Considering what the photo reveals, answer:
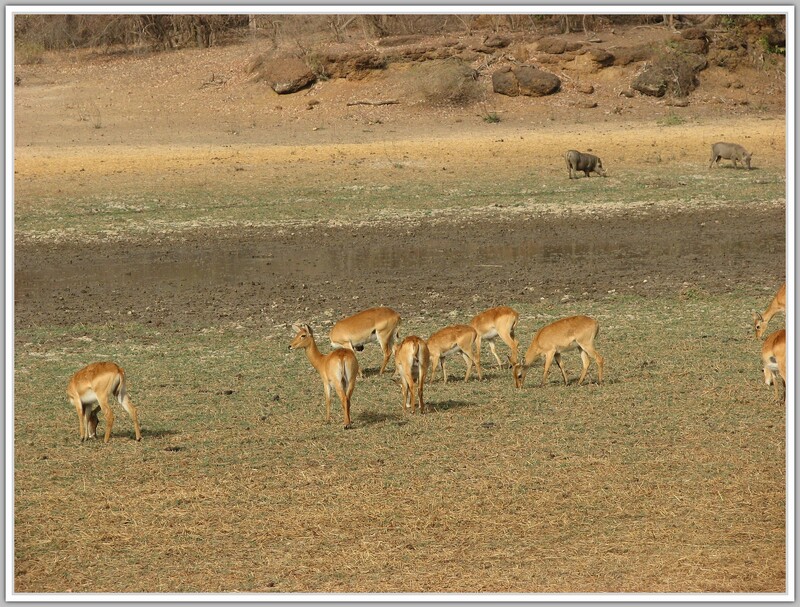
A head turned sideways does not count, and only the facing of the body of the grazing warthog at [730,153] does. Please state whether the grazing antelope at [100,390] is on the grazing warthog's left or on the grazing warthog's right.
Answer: on the grazing warthog's right

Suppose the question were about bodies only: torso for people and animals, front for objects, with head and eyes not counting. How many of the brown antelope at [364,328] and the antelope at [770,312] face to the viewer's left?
2

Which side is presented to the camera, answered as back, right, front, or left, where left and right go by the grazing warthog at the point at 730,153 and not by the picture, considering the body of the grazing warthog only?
right

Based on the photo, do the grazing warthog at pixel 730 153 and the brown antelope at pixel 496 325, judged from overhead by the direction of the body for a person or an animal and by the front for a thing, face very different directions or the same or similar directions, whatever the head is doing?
very different directions

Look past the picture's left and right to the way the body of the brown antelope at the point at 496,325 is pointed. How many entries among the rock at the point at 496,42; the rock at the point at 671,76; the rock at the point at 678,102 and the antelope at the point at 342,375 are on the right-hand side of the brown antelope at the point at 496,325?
3

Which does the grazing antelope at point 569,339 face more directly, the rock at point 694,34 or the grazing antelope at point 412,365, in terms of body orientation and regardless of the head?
the grazing antelope

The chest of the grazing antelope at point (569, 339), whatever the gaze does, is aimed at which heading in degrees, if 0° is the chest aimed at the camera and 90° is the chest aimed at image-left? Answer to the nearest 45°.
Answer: approximately 90°

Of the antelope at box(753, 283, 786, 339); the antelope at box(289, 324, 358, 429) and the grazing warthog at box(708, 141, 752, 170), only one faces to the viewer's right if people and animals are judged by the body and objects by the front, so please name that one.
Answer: the grazing warthog

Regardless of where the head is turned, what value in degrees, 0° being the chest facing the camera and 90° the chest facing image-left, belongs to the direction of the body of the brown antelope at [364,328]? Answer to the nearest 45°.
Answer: approximately 90°

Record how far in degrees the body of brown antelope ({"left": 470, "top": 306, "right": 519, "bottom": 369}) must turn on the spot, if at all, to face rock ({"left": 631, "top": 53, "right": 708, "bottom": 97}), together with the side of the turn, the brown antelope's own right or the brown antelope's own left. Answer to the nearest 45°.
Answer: approximately 90° to the brown antelope's own right

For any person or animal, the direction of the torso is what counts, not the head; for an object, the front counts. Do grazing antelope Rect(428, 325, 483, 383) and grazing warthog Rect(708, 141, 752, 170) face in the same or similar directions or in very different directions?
very different directions

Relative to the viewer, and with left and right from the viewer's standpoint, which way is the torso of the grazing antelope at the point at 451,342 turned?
facing to the left of the viewer

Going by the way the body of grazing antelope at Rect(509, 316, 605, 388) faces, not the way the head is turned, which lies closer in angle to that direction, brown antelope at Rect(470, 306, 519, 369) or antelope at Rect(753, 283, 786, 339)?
the brown antelope

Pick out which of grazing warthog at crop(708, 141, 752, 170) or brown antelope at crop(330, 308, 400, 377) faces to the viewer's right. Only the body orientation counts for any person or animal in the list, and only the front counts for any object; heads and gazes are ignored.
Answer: the grazing warthog

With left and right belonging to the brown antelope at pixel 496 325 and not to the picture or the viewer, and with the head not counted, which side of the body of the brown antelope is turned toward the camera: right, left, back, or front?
left

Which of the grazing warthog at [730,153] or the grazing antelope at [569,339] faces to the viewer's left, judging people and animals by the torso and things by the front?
the grazing antelope

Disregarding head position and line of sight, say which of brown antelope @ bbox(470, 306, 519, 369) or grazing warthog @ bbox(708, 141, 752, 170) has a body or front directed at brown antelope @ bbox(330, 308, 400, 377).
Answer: brown antelope @ bbox(470, 306, 519, 369)
